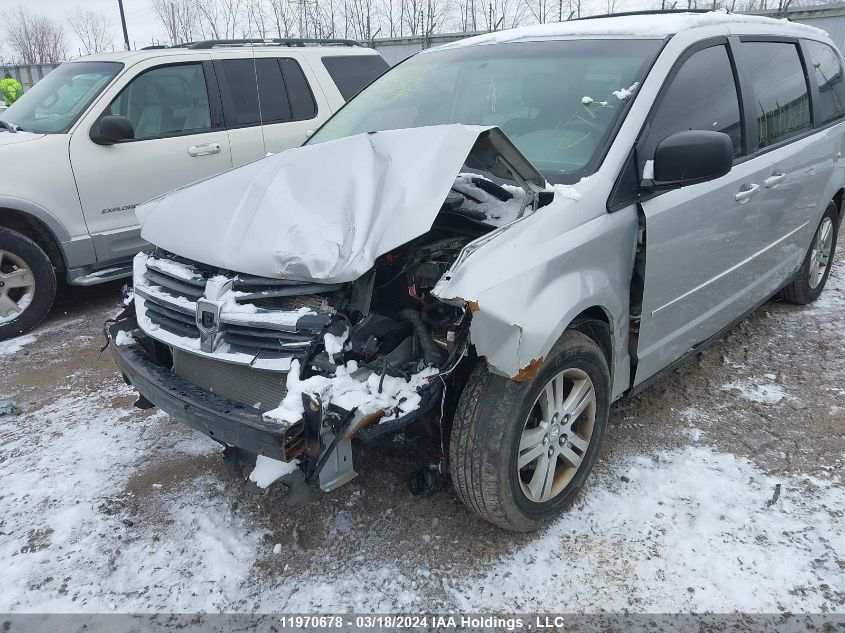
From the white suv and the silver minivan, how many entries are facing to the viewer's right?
0

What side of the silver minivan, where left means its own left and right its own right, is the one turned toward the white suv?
right

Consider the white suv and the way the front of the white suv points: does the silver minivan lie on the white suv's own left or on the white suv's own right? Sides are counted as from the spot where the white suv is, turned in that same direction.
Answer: on the white suv's own left

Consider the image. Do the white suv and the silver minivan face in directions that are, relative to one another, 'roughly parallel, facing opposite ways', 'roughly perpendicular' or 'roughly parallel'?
roughly parallel

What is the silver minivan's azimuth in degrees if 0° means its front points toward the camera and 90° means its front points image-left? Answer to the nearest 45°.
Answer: approximately 45°
